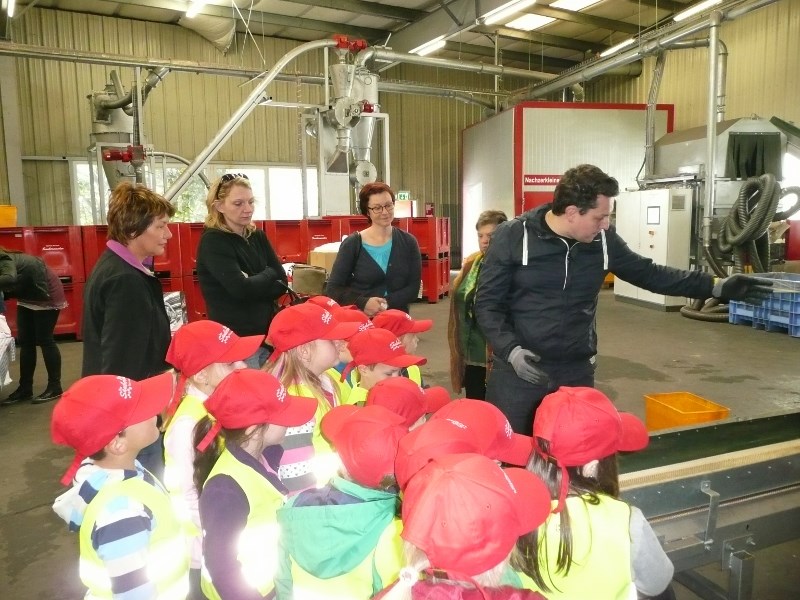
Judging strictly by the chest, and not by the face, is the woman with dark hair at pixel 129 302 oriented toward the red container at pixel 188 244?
no

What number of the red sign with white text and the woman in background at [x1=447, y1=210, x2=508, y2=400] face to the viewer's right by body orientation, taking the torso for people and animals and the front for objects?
0

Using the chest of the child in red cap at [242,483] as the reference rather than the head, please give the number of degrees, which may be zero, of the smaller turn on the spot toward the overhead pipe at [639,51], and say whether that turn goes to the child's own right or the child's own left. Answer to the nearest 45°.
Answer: approximately 45° to the child's own left

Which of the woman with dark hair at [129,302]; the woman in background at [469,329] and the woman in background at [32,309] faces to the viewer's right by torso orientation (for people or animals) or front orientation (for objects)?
the woman with dark hair

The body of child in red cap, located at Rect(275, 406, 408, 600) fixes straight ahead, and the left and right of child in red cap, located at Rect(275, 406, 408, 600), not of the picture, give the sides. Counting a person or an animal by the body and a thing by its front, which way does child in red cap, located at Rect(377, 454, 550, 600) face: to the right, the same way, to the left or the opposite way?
the same way

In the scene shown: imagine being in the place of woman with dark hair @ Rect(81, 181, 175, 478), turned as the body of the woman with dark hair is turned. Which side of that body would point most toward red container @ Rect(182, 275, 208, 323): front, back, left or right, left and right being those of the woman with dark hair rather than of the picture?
left

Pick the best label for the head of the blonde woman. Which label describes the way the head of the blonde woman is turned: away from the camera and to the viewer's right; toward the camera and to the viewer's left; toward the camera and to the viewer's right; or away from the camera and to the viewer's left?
toward the camera and to the viewer's right

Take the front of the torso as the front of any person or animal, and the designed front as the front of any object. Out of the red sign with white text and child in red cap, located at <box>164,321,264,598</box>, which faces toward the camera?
the red sign with white text

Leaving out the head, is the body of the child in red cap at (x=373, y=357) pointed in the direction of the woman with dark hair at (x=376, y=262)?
no

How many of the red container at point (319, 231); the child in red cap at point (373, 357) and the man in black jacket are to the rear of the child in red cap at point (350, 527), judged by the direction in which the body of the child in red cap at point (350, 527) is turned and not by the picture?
0

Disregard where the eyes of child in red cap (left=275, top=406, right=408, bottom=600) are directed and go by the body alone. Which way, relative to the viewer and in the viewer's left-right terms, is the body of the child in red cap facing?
facing away from the viewer and to the right of the viewer

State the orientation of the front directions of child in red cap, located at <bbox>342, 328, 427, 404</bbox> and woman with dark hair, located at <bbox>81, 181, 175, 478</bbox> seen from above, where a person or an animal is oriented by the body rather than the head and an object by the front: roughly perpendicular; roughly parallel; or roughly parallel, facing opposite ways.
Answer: roughly parallel
